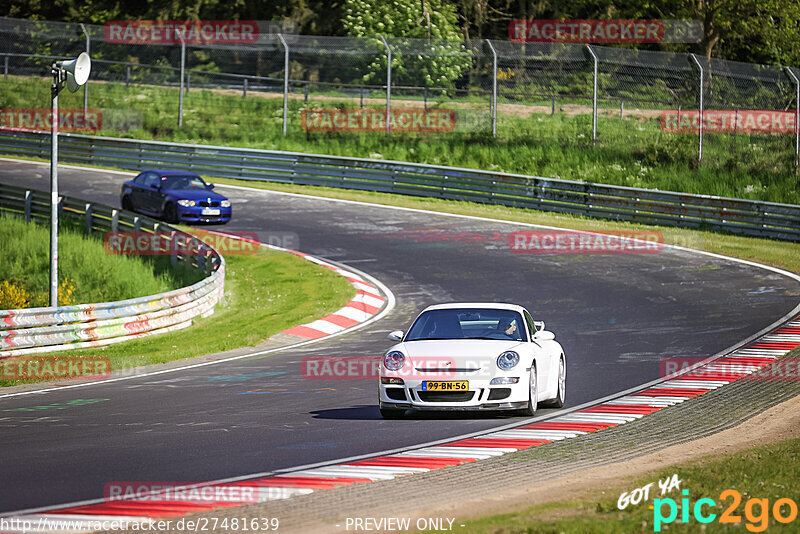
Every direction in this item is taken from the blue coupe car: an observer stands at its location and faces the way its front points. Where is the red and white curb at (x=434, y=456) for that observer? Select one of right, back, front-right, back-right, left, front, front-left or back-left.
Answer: front-right

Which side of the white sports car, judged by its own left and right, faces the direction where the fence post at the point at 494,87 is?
back

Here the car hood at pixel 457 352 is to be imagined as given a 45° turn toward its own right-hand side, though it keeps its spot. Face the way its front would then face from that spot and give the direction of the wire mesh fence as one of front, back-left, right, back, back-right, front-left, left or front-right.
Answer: back-right

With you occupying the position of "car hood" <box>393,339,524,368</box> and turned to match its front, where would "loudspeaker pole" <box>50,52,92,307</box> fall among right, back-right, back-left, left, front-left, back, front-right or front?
back-right

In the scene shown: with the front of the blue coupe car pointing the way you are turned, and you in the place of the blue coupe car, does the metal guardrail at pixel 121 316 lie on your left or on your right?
on your right

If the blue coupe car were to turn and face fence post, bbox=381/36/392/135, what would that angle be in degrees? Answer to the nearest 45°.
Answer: approximately 90° to its left

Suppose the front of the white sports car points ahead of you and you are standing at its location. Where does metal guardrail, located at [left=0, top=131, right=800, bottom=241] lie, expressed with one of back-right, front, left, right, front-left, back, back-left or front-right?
back

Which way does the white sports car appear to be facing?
toward the camera

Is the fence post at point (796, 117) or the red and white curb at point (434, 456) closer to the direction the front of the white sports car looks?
the red and white curb

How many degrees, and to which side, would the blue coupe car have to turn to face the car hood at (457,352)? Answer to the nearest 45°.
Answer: approximately 45° to its right

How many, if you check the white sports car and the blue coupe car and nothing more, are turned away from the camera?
0

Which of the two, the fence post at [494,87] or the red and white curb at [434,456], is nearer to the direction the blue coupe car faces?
the red and white curb

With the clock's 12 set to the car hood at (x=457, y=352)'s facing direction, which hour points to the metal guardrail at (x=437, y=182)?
The metal guardrail is roughly at 6 o'clock from the car hood.

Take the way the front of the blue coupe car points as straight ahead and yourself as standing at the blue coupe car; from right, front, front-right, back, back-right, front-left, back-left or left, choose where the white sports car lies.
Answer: front-right

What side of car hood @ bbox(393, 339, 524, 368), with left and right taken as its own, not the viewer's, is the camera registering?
front
